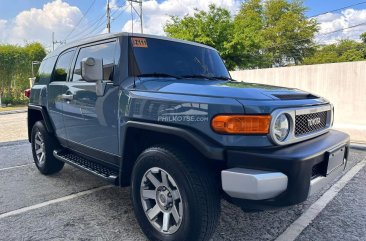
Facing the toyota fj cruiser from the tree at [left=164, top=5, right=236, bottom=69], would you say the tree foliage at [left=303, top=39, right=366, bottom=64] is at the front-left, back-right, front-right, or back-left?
back-left

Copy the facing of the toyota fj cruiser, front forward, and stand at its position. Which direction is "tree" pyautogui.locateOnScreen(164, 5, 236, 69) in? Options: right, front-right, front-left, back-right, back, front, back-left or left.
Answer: back-left

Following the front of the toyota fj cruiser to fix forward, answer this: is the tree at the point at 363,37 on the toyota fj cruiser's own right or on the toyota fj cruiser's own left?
on the toyota fj cruiser's own left

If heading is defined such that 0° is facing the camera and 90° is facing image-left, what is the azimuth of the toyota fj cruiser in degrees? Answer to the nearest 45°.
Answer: approximately 315°

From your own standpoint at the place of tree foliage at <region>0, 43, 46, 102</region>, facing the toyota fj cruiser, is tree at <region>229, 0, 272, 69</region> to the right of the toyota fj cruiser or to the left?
left

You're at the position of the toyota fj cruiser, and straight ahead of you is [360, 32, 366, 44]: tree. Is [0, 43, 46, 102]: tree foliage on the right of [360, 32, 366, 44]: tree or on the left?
left

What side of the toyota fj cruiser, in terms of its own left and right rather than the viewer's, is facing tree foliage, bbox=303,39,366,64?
left

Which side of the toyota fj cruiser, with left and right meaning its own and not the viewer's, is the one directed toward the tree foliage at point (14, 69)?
back

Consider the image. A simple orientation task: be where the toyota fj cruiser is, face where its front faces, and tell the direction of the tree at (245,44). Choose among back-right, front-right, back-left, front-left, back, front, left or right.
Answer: back-left
